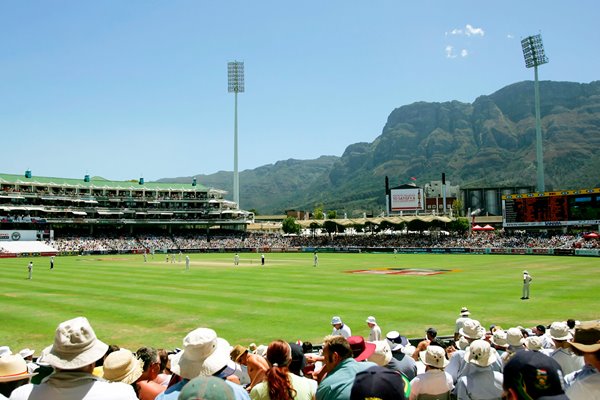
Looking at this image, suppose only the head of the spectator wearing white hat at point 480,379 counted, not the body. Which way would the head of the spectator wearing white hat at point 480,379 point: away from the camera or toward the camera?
away from the camera

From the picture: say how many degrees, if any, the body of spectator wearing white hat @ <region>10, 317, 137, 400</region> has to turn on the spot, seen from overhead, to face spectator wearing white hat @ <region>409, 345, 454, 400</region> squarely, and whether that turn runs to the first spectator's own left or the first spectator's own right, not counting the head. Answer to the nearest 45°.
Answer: approximately 90° to the first spectator's own right

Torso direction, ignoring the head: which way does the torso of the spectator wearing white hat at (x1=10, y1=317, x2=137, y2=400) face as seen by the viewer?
away from the camera

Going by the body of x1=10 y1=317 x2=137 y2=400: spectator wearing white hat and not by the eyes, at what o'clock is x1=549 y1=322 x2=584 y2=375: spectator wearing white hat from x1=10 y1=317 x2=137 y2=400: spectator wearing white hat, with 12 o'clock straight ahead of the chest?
x1=549 y1=322 x2=584 y2=375: spectator wearing white hat is roughly at 3 o'clock from x1=10 y1=317 x2=137 y2=400: spectator wearing white hat.

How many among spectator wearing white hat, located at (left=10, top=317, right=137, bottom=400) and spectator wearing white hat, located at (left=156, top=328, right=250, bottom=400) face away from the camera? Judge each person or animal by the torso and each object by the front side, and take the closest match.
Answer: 2

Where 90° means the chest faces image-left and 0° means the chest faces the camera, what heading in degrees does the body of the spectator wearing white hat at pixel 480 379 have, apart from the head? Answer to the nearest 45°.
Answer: approximately 180°

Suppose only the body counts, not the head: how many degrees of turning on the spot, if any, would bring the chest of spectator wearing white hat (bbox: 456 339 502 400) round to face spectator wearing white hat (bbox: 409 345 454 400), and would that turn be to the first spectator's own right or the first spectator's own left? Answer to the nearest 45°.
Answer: approximately 135° to the first spectator's own left

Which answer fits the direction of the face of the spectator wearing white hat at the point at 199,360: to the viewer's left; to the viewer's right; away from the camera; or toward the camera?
away from the camera

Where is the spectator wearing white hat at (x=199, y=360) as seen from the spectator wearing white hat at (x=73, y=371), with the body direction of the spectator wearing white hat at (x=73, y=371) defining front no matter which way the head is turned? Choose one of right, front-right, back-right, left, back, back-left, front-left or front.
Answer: right

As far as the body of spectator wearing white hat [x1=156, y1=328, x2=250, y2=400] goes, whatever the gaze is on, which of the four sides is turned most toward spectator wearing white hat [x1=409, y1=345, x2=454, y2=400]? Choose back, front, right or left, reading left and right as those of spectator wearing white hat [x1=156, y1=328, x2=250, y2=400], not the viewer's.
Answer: right

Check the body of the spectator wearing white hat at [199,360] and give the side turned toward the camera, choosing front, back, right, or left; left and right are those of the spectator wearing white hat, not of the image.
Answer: back

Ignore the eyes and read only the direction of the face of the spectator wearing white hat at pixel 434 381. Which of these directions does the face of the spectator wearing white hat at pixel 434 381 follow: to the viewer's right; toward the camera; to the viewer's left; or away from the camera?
away from the camera

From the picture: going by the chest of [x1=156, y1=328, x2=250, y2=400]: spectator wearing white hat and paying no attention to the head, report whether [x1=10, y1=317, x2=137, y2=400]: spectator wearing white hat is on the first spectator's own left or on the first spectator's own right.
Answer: on the first spectator's own left
